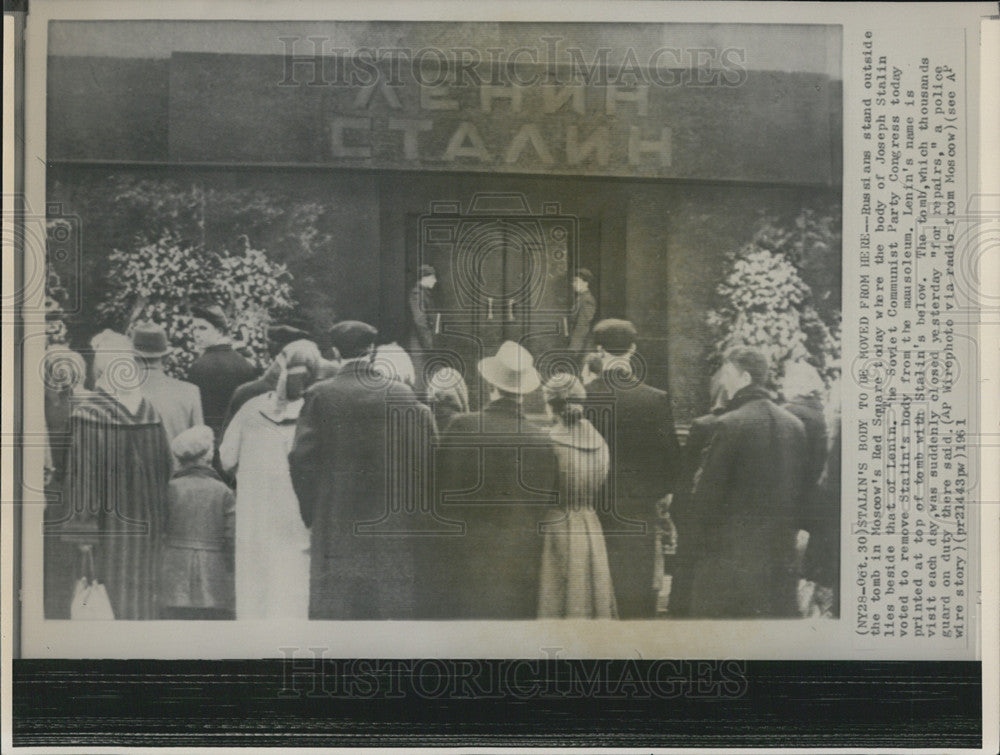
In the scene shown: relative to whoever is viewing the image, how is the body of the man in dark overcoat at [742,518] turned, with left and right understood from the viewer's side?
facing away from the viewer and to the left of the viewer

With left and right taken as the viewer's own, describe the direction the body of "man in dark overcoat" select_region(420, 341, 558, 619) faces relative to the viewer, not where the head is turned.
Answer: facing away from the viewer

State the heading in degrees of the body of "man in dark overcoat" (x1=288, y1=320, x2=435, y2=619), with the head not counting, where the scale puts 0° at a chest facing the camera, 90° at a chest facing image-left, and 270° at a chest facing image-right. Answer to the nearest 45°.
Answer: approximately 180°

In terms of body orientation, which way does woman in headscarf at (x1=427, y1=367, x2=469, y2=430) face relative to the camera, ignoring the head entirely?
away from the camera

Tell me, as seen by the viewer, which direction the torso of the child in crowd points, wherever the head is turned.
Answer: away from the camera

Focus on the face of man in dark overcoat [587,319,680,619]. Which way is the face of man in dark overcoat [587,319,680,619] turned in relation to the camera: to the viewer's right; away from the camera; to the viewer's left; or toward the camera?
away from the camera

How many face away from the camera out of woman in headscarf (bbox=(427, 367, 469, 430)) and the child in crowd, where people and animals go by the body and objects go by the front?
2
